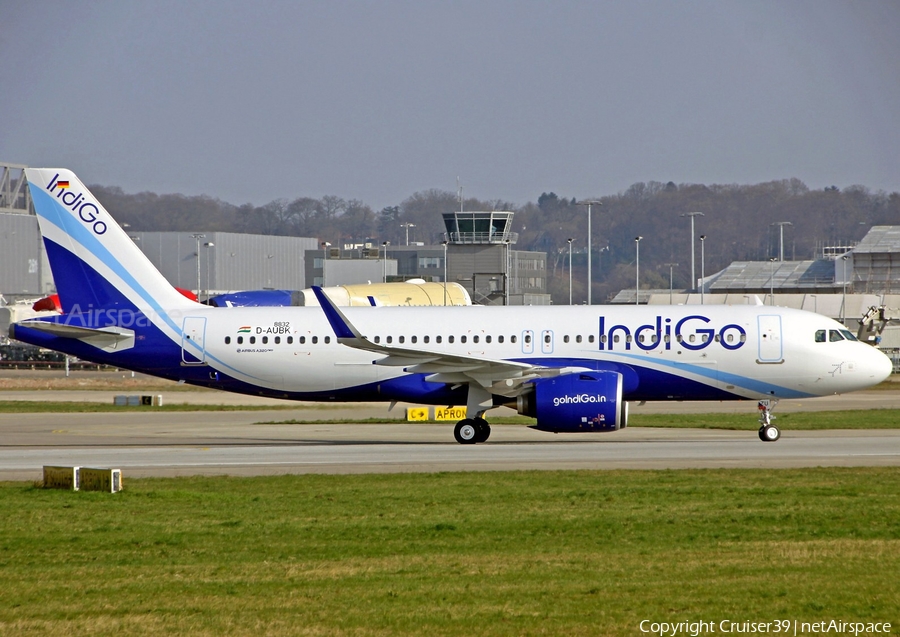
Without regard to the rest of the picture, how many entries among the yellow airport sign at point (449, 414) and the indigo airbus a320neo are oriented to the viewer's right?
1

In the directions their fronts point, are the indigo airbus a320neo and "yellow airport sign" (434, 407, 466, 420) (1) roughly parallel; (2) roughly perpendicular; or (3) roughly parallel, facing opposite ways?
roughly perpendicular

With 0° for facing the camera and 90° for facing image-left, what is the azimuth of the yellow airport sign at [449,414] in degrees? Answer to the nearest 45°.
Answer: approximately 0°

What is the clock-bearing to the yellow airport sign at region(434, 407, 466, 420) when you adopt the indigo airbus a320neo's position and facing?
The yellow airport sign is roughly at 9 o'clock from the indigo airbus a320neo.

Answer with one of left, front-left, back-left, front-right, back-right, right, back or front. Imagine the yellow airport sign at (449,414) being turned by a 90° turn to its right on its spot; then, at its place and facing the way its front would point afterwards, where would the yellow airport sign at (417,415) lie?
front

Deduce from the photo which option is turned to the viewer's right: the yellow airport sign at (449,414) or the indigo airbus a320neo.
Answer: the indigo airbus a320neo

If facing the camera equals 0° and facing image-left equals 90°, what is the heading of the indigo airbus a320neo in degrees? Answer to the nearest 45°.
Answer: approximately 270°

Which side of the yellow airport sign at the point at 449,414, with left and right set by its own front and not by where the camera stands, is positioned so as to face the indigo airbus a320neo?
front
